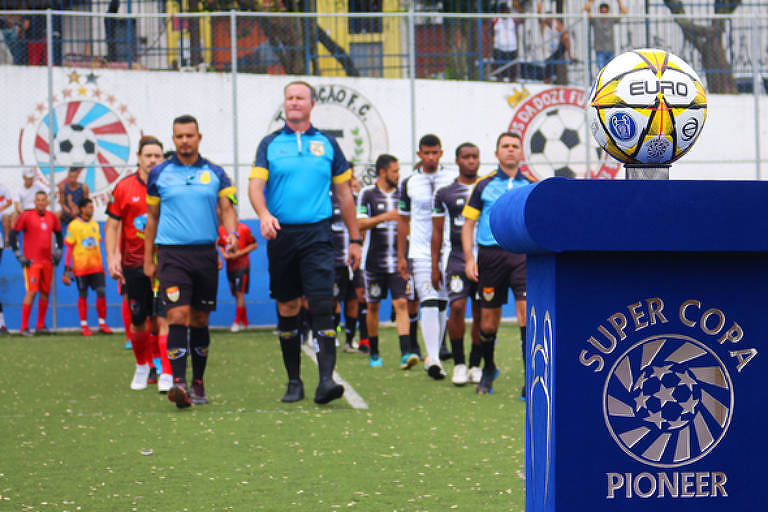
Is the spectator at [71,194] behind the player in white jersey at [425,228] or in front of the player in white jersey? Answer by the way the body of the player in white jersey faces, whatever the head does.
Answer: behind

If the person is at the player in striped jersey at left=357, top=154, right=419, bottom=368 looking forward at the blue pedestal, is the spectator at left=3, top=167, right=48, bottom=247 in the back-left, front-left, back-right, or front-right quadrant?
back-right

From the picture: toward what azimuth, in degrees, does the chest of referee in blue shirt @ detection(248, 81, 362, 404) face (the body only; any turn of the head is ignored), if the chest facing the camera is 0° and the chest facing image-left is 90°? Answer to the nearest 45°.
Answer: approximately 0°

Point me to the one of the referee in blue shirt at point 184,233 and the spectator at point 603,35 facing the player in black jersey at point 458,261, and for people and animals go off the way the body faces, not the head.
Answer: the spectator

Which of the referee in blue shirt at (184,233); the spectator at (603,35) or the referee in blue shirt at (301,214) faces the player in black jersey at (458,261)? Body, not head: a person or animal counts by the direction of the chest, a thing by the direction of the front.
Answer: the spectator

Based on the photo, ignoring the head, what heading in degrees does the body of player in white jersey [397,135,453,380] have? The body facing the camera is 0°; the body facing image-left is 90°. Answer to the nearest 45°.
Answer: approximately 0°
